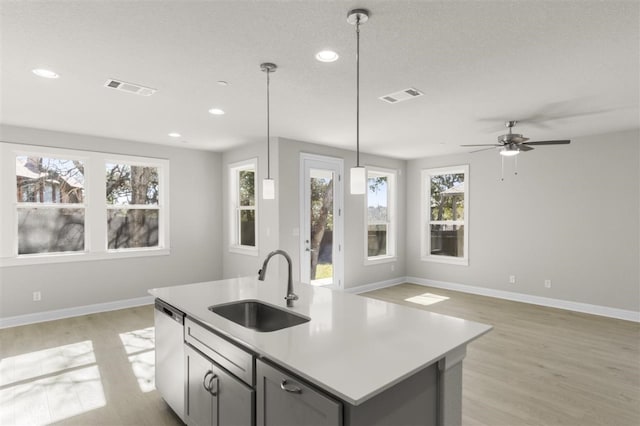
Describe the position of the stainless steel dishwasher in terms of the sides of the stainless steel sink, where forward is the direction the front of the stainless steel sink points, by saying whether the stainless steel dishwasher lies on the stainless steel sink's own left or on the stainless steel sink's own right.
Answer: on the stainless steel sink's own right

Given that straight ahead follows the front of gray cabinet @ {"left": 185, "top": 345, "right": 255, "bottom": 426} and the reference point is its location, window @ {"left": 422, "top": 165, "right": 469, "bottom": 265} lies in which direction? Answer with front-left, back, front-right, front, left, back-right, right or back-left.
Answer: back

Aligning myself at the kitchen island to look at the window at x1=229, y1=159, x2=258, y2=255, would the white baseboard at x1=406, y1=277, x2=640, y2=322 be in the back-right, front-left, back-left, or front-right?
front-right

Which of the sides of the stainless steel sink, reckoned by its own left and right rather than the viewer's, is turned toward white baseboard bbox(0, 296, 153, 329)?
right

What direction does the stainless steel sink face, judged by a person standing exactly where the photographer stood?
facing the viewer and to the left of the viewer

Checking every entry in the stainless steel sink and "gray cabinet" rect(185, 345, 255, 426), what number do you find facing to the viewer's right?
0

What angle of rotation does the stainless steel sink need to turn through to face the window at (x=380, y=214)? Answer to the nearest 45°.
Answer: approximately 180°

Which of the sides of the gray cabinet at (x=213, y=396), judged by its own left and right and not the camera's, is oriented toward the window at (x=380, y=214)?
back

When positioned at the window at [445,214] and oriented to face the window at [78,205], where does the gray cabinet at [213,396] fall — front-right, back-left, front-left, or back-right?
front-left

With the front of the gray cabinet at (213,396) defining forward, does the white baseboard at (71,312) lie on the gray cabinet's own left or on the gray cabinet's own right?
on the gray cabinet's own right

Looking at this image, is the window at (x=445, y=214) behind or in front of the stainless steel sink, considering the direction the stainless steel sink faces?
behind

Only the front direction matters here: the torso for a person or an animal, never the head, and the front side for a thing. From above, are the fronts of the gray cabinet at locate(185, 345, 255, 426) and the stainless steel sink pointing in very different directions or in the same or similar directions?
same or similar directions

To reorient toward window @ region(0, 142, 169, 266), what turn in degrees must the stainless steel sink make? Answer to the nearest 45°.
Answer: approximately 90° to its right

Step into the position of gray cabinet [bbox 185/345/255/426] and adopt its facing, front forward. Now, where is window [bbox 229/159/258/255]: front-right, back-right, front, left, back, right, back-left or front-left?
back-right
